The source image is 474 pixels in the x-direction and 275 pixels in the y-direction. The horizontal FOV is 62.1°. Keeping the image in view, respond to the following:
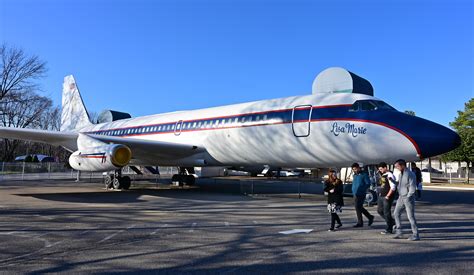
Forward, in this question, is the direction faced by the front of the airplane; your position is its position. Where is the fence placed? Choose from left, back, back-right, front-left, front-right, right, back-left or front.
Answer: back

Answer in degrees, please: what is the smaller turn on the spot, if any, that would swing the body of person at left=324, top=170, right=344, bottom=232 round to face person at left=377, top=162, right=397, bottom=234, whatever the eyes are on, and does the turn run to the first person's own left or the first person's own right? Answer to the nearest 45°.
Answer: approximately 135° to the first person's own left

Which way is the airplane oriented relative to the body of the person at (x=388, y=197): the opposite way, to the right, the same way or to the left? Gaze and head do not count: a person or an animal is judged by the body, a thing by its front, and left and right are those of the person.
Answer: to the left

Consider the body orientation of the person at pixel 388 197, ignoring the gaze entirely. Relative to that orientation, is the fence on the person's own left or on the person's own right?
on the person's own right

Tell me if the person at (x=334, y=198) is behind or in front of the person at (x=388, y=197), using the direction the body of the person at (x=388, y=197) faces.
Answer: in front

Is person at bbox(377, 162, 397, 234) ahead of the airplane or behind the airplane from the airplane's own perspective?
ahead

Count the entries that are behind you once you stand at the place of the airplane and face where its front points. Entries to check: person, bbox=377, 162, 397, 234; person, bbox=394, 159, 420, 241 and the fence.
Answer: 1

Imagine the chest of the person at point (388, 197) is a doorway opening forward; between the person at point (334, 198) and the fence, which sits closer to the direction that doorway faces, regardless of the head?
the person

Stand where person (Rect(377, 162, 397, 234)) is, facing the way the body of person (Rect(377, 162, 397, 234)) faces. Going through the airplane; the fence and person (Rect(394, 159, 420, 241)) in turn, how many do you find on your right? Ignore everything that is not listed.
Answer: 2

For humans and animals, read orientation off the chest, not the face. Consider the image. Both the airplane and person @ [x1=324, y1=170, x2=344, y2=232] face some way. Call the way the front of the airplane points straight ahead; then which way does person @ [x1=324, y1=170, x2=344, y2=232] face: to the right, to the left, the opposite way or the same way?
to the right

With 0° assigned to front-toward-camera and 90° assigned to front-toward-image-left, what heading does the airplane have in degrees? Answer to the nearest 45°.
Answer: approximately 315°

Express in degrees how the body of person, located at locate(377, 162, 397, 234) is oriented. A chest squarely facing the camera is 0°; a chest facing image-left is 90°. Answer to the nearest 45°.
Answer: approximately 45°
